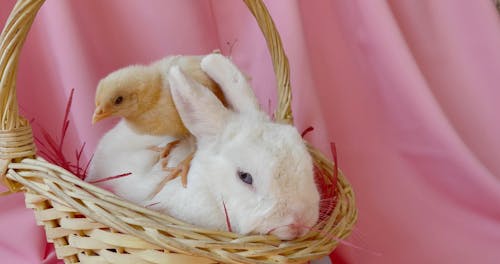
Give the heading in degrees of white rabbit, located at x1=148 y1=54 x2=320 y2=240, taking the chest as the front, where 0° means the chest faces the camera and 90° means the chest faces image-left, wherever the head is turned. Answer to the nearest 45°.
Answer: approximately 315°

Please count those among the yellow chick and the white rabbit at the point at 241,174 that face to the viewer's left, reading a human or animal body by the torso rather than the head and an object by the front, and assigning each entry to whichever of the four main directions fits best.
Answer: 1

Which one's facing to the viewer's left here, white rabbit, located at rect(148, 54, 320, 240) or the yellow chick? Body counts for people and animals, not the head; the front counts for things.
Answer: the yellow chick

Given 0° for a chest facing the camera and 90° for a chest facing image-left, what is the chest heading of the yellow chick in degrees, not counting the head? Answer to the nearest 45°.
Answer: approximately 90°
